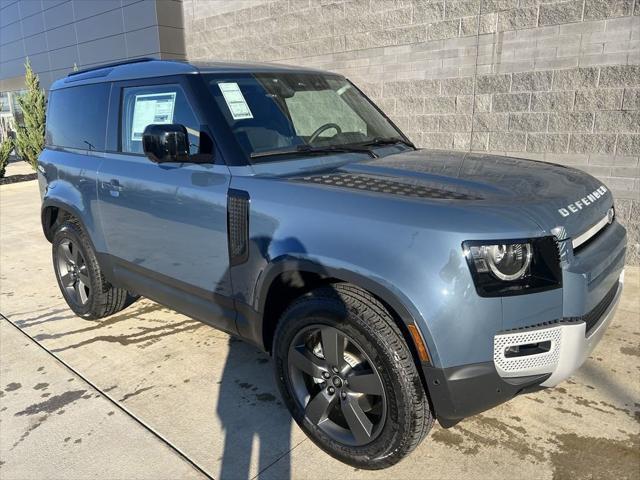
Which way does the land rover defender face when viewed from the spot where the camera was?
facing the viewer and to the right of the viewer

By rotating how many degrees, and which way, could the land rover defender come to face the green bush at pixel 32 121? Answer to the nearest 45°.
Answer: approximately 180°
